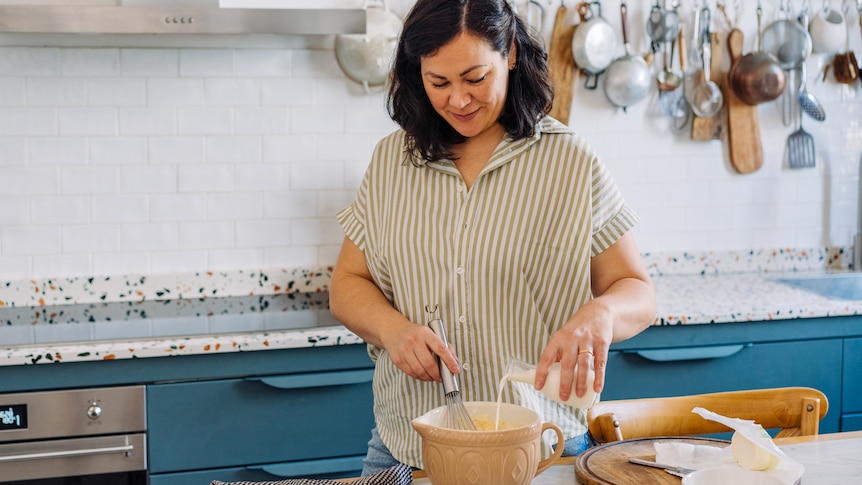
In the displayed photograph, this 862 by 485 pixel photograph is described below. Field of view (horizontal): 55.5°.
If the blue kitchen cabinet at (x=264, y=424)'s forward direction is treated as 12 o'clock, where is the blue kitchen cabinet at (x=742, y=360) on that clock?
the blue kitchen cabinet at (x=742, y=360) is roughly at 9 o'clock from the blue kitchen cabinet at (x=264, y=424).

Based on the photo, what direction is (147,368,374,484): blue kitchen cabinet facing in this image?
toward the camera

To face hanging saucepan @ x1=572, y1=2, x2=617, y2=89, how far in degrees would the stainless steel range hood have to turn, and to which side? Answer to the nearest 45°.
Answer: approximately 90° to its left

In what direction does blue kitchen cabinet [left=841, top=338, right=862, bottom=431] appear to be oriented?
toward the camera

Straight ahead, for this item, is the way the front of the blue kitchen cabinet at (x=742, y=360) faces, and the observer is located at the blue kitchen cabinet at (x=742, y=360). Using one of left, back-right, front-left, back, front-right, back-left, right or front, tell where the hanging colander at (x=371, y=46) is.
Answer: right

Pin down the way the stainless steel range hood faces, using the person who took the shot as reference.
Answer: facing the viewer

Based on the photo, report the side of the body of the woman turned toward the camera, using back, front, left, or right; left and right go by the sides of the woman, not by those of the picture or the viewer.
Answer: front

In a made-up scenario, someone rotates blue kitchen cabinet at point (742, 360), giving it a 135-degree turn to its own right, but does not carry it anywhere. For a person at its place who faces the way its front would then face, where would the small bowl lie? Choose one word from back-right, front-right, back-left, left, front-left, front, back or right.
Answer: back-left

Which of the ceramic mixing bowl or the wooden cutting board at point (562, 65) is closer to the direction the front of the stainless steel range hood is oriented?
the ceramic mixing bowl

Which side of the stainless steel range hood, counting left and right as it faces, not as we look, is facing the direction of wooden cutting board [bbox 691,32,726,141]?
left
